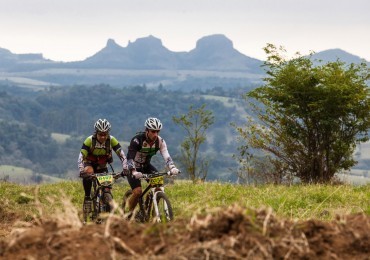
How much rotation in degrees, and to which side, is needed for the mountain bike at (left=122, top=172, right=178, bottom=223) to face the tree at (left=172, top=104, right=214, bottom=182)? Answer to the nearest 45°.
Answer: approximately 135° to its left

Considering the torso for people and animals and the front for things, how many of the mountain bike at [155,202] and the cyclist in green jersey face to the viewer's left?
0

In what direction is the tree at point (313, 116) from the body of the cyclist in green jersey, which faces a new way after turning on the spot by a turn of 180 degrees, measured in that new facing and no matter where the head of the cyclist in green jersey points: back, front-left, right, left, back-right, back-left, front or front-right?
front-right

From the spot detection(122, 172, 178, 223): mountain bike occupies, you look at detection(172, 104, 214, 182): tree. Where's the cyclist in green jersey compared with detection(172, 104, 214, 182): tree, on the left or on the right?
left

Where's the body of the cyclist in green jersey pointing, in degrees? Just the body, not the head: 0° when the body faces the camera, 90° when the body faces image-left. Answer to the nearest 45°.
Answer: approximately 0°

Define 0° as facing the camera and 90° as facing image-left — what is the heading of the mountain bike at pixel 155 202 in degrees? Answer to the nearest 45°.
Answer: approximately 315°

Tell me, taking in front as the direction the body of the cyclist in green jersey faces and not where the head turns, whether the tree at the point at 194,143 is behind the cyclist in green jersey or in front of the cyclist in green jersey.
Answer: behind
